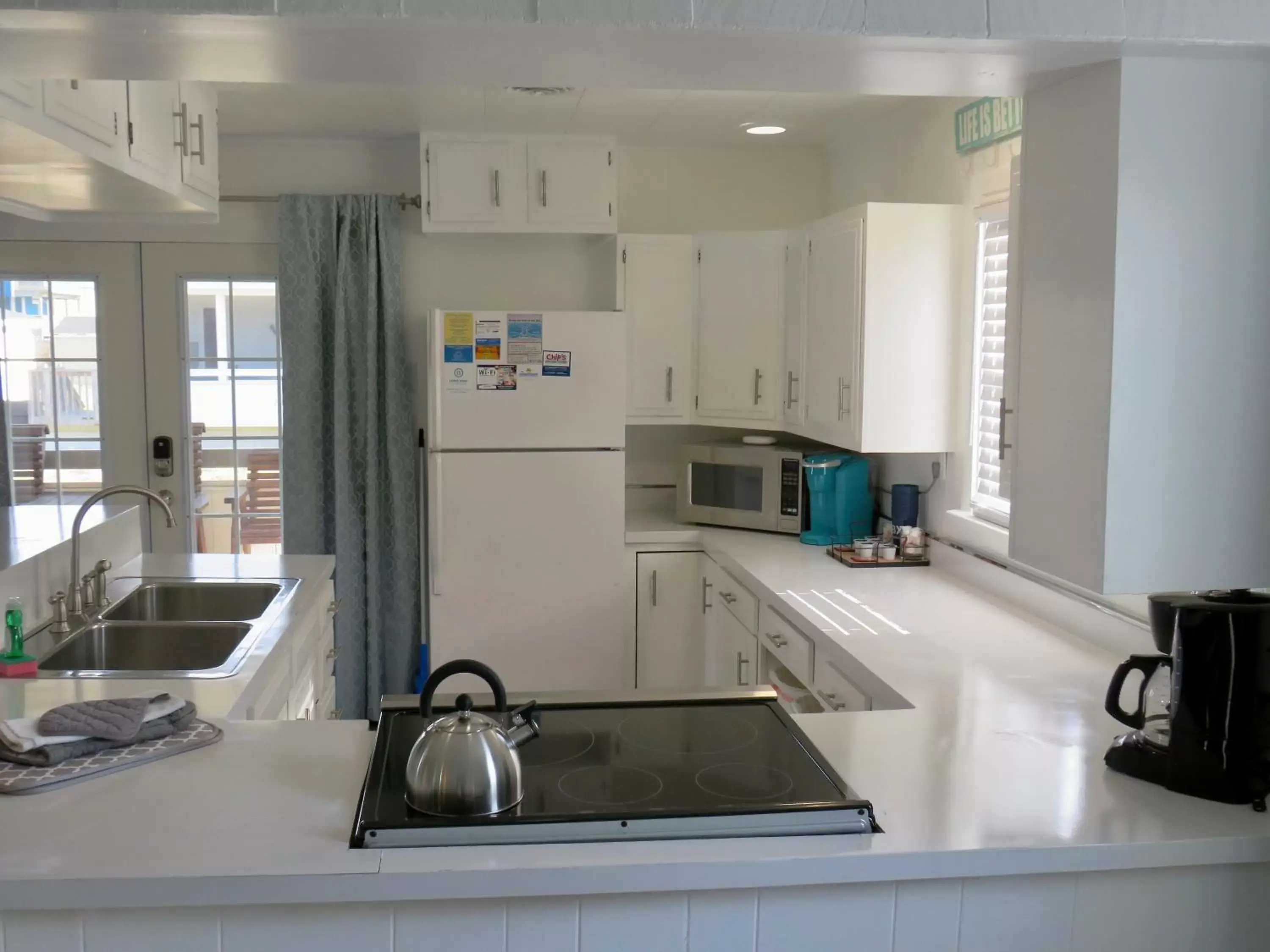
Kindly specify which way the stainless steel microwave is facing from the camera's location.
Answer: facing the viewer and to the left of the viewer

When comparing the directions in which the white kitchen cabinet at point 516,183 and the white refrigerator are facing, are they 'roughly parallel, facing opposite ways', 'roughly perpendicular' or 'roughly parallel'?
roughly parallel

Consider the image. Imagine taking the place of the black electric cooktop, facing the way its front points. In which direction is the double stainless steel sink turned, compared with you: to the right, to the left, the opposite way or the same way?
to the right

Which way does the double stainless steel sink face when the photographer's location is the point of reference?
facing to the right of the viewer

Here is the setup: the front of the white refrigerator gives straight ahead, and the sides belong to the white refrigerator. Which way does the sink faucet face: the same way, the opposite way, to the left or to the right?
to the left

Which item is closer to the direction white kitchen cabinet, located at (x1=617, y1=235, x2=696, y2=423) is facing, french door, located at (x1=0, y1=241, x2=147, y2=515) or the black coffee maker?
the black coffee maker

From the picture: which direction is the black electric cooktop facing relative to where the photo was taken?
away from the camera

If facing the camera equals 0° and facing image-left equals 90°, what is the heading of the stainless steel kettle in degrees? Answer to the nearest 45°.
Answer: approximately 270°

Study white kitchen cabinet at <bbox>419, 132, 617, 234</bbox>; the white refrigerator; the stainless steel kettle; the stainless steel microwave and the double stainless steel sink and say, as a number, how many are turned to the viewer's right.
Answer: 2

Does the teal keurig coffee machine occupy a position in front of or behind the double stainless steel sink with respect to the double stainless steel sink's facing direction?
in front

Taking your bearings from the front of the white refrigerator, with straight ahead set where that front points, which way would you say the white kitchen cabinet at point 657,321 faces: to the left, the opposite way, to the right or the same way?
the same way

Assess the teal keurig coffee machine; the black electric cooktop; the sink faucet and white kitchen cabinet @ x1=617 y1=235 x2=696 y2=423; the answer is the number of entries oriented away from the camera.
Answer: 1

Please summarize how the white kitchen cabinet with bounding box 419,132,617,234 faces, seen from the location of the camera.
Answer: facing the viewer

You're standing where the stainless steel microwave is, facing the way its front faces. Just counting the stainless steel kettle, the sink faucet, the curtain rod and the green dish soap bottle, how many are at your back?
0

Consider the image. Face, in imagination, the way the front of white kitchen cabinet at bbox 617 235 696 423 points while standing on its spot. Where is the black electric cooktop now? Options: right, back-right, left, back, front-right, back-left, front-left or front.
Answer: front
